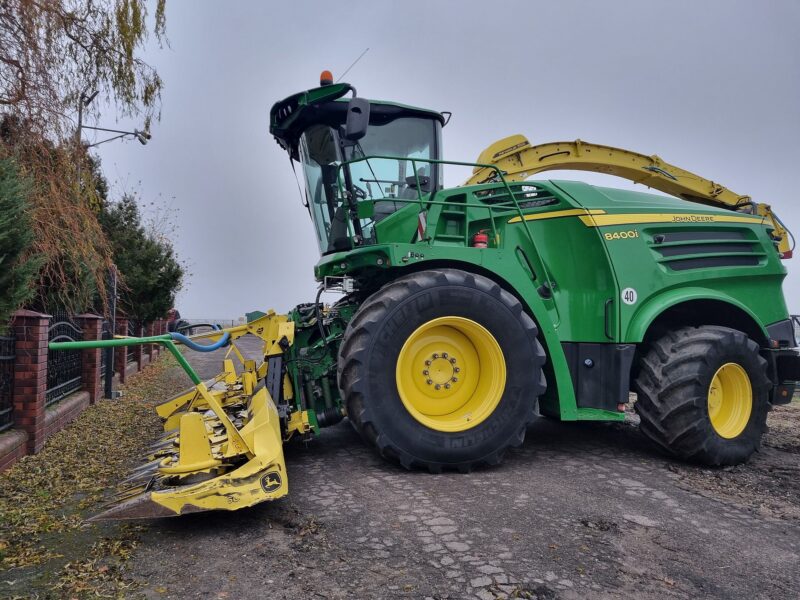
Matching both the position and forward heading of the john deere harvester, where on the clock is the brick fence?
The brick fence is roughly at 12 o'clock from the john deere harvester.

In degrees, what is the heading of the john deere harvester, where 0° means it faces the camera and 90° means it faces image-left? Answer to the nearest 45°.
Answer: approximately 90°
